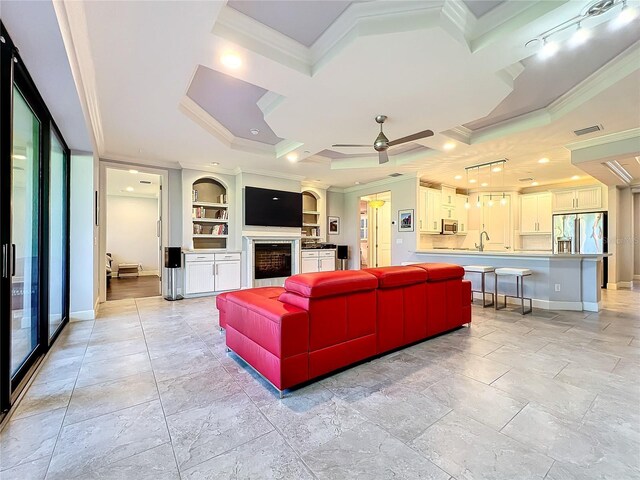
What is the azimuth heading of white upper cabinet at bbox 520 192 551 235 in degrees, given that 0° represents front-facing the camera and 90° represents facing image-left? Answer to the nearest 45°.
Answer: approximately 0°

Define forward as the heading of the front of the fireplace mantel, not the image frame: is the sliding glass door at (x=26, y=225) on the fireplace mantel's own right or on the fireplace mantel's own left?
on the fireplace mantel's own right

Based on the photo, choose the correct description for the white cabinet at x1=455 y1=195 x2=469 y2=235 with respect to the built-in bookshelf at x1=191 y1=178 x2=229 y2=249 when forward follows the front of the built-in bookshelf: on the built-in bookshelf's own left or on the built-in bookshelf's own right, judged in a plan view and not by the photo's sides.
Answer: on the built-in bookshelf's own left

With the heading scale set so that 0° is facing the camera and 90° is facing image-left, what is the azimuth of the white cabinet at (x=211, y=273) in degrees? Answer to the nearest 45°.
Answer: approximately 0°

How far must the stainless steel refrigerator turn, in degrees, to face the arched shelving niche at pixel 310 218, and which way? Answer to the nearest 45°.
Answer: approximately 45° to its right

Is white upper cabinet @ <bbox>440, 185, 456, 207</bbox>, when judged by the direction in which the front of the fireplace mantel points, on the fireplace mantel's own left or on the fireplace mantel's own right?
on the fireplace mantel's own left

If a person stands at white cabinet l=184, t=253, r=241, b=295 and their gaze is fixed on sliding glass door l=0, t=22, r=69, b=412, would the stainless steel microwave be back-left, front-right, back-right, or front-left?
back-left

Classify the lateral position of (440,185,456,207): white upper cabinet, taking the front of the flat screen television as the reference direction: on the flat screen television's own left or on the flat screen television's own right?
on the flat screen television's own left
